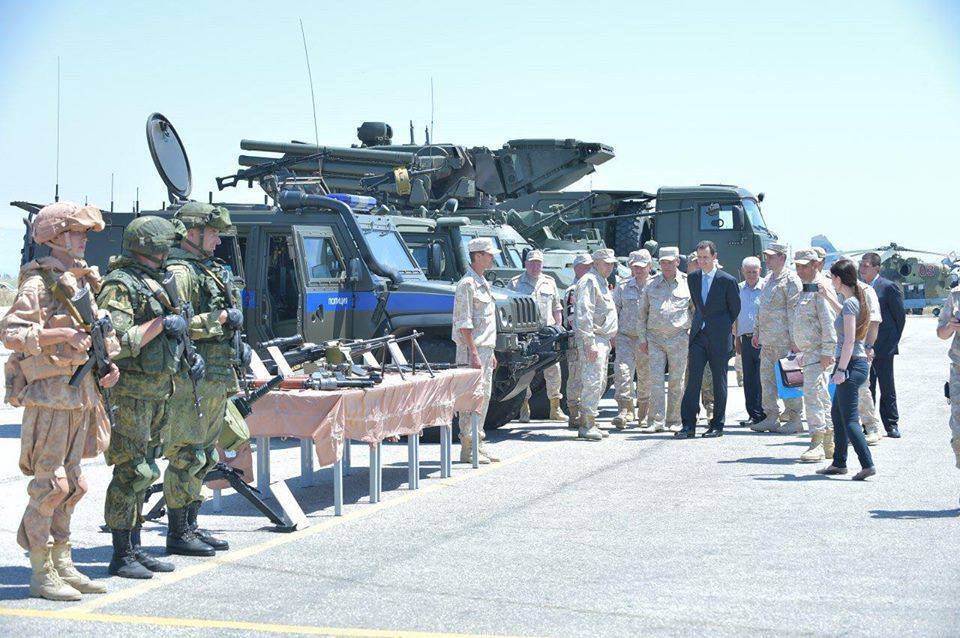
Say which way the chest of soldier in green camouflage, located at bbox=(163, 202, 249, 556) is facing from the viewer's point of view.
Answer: to the viewer's right

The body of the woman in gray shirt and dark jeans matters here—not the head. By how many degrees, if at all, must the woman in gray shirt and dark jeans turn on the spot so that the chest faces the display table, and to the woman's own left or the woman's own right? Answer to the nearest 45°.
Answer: approximately 45° to the woman's own left

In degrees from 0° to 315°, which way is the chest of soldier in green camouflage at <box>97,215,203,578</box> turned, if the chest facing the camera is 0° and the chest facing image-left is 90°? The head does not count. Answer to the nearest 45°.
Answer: approximately 270°

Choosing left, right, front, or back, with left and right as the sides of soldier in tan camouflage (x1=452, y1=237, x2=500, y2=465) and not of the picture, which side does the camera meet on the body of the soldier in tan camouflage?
right

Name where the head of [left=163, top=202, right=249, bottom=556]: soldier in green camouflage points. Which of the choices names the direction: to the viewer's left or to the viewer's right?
to the viewer's right

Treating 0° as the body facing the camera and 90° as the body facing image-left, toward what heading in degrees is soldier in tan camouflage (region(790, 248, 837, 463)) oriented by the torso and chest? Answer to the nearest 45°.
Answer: approximately 45°

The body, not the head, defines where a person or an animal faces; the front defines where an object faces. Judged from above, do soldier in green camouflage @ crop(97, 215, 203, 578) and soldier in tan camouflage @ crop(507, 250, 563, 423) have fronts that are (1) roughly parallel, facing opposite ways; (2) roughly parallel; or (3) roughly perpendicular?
roughly perpendicular

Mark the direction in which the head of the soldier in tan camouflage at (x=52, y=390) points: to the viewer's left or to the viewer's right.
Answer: to the viewer's right

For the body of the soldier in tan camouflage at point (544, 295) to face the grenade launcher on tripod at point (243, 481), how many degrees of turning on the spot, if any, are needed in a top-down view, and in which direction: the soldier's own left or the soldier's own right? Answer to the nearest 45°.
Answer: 0° — they already face it
